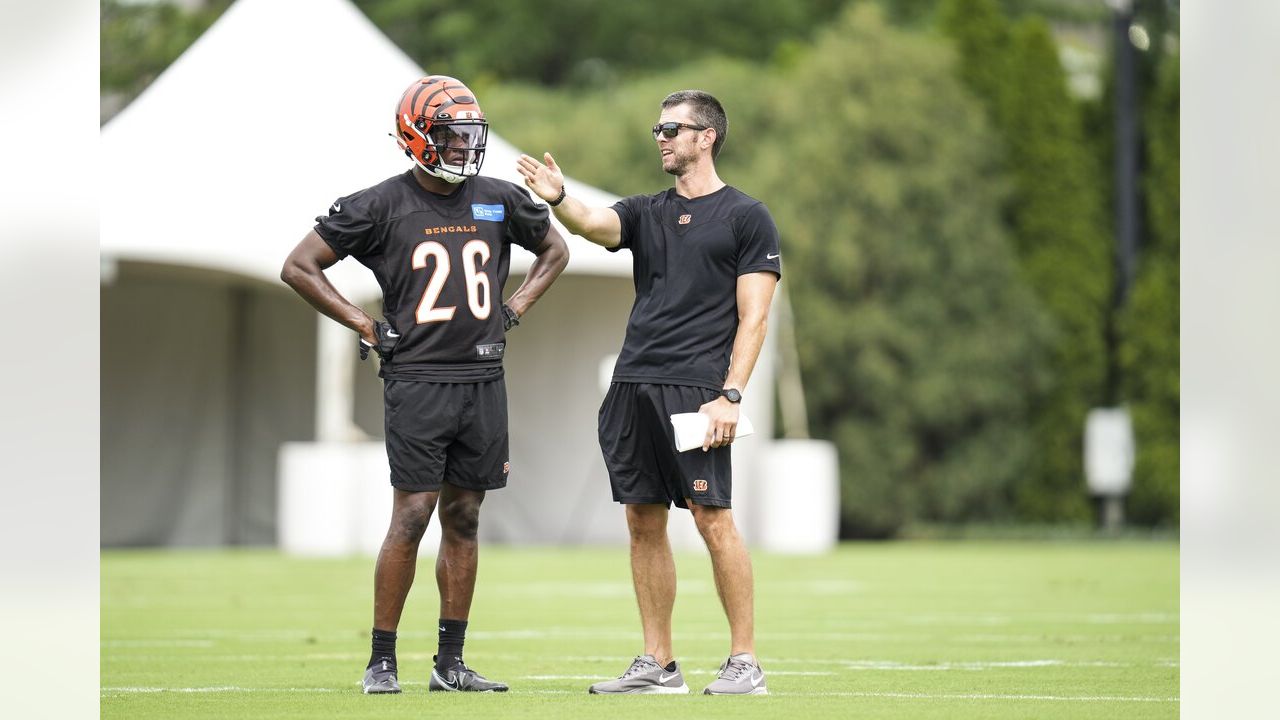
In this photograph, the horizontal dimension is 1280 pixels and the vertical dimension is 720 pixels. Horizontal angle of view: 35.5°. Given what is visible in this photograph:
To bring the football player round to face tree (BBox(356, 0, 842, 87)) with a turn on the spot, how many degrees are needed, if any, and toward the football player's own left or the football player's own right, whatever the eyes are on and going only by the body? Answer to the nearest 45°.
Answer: approximately 135° to the football player's own left

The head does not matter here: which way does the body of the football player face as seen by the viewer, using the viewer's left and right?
facing the viewer and to the right of the viewer

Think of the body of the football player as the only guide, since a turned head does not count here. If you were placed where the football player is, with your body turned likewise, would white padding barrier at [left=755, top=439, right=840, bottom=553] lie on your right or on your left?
on your left

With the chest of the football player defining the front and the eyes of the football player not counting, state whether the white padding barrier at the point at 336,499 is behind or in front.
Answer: behind

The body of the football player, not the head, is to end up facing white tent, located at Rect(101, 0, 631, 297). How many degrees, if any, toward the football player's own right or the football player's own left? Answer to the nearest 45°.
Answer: approximately 135° to the football player's own left

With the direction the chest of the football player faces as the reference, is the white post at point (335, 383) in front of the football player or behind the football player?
behind
